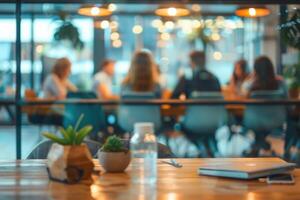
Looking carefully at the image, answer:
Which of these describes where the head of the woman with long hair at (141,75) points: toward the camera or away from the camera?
away from the camera

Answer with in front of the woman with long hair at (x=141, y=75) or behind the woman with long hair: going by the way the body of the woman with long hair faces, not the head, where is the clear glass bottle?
behind

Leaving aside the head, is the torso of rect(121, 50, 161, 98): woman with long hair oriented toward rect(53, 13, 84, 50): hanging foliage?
no

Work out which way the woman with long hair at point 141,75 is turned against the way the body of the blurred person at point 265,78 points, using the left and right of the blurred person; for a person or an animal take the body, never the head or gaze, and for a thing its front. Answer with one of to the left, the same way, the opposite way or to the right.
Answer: the same way

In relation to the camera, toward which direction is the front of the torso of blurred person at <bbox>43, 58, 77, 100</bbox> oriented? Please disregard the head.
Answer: to the viewer's right

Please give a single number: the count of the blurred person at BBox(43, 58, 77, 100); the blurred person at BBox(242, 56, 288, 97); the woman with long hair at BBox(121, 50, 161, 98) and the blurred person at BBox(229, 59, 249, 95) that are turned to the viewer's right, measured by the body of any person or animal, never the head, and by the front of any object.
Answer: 1

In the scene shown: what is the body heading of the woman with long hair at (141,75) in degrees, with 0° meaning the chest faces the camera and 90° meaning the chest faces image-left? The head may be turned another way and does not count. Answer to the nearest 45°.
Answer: approximately 180°

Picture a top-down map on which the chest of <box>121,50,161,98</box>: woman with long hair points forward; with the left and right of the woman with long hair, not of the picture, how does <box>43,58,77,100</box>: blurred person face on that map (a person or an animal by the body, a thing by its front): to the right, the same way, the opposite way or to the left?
to the right

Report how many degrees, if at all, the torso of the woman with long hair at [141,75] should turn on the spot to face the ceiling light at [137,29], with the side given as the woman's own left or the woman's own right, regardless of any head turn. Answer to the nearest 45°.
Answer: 0° — they already face it

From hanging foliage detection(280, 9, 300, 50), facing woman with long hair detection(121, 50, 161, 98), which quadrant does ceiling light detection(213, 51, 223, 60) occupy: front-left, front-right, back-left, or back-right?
front-right
